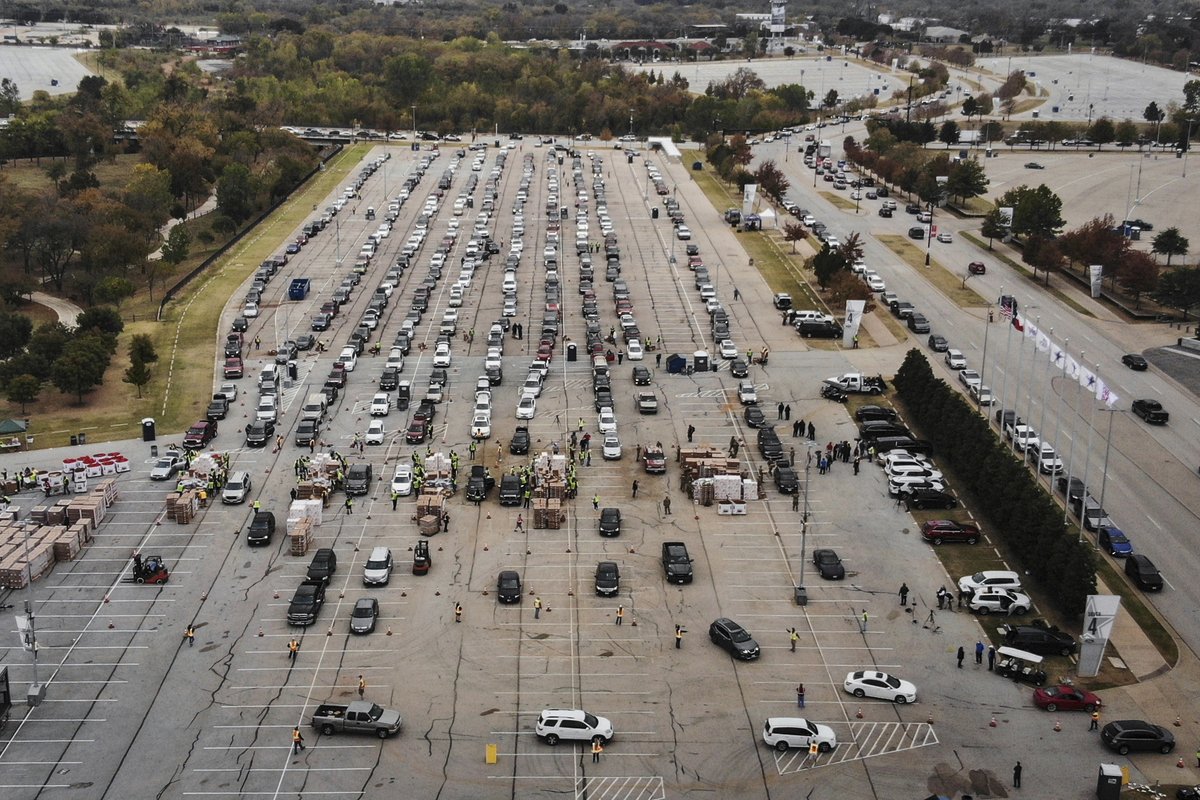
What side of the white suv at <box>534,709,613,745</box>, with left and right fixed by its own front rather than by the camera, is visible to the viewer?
right

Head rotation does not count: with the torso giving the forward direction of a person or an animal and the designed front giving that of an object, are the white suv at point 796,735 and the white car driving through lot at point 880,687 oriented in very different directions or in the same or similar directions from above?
same or similar directions

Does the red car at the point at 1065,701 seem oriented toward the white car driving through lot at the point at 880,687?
no

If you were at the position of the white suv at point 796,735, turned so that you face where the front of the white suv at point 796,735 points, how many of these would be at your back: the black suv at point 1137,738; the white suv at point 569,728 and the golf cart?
1

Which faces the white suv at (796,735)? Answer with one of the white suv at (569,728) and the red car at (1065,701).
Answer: the white suv at (569,728)

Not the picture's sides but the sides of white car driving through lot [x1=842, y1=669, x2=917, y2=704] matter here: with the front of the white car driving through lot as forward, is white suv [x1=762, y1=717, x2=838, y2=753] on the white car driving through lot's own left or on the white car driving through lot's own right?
on the white car driving through lot's own right

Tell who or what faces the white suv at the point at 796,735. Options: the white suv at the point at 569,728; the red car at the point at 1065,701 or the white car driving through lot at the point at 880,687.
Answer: the white suv at the point at 569,728

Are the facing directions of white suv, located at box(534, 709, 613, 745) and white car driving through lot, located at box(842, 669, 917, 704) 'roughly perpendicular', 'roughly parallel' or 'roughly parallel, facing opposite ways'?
roughly parallel

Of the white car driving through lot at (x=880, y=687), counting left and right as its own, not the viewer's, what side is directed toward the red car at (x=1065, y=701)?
front

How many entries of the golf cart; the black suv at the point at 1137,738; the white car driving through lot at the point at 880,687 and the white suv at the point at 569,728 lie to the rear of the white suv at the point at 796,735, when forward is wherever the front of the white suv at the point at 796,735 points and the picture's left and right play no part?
1

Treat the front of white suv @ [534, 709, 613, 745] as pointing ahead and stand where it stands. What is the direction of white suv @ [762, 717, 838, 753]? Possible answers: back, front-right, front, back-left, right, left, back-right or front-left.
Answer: front

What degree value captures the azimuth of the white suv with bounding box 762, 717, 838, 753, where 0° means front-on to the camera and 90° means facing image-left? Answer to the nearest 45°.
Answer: approximately 270°

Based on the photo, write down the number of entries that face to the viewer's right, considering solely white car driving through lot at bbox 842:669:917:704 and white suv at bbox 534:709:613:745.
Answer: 2

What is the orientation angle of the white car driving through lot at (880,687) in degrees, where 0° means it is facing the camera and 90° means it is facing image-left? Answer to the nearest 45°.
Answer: approximately 270°

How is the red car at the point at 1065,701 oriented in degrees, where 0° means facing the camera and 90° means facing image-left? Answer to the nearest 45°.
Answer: approximately 270°
